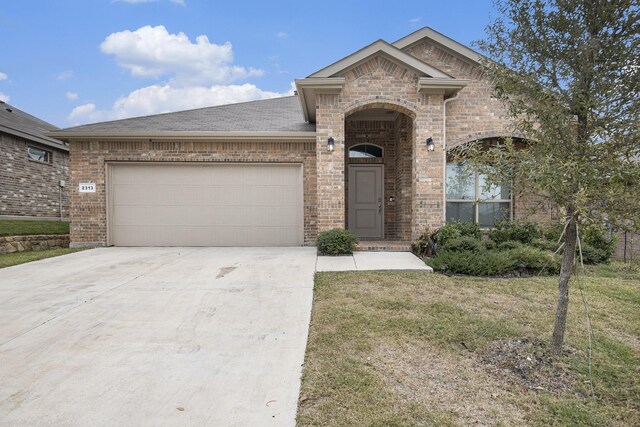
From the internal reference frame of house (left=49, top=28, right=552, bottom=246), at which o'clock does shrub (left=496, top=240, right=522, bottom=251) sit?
The shrub is roughly at 10 o'clock from the house.

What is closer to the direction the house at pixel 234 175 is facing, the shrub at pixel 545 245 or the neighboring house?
the shrub

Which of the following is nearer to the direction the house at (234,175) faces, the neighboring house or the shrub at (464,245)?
the shrub

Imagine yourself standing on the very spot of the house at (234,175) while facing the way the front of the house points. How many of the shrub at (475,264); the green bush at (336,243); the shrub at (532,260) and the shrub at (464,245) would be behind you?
0

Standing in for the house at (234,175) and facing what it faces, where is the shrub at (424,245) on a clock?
The shrub is roughly at 10 o'clock from the house.

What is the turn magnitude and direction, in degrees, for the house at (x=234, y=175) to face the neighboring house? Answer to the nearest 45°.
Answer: approximately 135° to its right

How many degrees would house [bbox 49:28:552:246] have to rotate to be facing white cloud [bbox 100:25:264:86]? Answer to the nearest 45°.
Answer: approximately 135° to its right

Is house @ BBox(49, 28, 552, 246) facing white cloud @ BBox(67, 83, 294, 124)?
no

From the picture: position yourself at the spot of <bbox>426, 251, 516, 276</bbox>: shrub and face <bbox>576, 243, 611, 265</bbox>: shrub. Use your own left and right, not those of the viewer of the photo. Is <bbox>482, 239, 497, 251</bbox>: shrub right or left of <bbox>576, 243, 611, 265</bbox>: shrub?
left

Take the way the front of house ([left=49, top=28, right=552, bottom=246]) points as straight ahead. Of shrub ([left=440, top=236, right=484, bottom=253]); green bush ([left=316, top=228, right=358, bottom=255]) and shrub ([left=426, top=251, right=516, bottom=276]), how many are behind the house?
0

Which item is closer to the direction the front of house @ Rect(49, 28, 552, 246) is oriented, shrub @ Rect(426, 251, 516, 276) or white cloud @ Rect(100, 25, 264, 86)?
the shrub

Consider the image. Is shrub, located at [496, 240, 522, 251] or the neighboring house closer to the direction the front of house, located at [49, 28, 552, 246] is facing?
the shrub

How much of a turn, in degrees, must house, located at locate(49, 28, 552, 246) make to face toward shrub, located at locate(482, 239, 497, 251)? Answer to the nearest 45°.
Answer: approximately 45° to its left

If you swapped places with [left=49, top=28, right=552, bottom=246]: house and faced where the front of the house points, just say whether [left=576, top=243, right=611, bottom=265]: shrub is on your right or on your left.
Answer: on your left

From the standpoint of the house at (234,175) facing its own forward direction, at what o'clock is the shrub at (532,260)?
The shrub is roughly at 10 o'clock from the house.

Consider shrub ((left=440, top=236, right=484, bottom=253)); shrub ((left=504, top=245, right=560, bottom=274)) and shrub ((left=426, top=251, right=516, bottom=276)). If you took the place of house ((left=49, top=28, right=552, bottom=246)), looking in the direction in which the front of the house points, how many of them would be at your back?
0

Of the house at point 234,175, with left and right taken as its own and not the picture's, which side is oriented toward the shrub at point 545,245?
left

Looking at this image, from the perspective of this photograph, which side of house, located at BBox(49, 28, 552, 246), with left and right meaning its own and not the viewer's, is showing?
front

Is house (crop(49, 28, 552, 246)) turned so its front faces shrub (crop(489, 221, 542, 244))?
no
